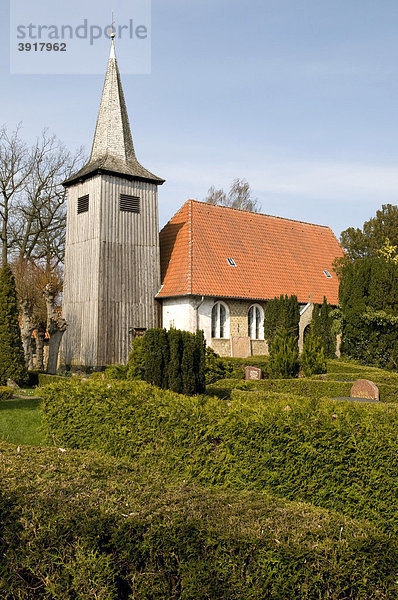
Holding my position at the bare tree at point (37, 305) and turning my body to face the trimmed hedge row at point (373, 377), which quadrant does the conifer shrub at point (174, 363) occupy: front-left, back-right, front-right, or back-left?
front-right

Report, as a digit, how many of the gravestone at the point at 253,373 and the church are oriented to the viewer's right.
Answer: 0

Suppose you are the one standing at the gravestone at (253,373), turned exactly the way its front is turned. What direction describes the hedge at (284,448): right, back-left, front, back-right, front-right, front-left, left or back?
front

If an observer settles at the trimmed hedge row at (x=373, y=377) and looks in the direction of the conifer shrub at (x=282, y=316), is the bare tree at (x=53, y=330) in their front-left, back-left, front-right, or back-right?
front-left

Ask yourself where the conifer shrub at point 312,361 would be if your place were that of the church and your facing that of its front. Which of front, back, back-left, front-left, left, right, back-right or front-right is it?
left

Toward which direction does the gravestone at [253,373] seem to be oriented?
toward the camera

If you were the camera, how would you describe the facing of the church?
facing the viewer and to the left of the viewer

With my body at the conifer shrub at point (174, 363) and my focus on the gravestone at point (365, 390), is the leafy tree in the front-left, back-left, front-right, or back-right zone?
front-left

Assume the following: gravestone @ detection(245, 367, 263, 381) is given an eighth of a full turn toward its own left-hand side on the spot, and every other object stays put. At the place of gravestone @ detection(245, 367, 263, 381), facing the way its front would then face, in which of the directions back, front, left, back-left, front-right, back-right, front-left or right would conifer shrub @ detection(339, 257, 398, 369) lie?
left

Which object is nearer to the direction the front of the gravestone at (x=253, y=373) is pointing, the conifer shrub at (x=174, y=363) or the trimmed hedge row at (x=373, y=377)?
the conifer shrub

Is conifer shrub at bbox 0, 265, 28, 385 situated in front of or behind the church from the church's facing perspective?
in front

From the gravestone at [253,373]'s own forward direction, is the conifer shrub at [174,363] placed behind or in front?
in front

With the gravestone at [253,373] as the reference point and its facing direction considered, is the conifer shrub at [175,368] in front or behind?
in front
